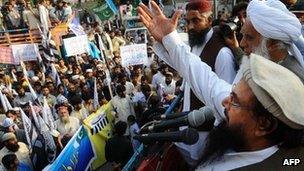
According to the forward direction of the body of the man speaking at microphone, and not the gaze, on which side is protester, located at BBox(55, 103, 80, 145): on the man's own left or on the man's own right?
on the man's own right

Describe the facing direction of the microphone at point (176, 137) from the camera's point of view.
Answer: facing to the right of the viewer

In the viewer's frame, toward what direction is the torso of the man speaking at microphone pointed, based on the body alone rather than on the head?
to the viewer's left

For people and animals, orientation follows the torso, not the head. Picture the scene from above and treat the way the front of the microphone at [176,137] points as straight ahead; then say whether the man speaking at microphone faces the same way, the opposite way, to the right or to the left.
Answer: the opposite way

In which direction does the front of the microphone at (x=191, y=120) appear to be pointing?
to the viewer's right

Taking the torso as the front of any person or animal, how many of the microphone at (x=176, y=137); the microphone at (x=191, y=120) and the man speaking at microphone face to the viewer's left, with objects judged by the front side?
1
